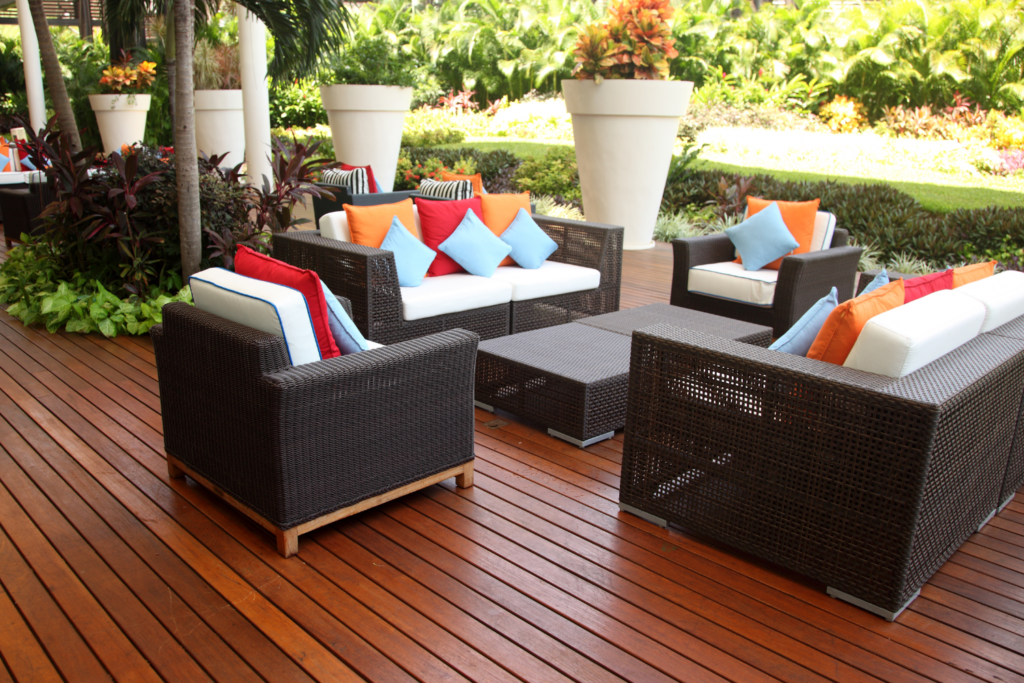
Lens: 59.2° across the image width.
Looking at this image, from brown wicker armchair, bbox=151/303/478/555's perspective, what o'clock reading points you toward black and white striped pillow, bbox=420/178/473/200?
The black and white striped pillow is roughly at 11 o'clock from the brown wicker armchair.

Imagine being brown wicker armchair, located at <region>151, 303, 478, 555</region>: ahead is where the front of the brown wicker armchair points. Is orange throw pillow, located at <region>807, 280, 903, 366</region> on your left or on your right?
on your right

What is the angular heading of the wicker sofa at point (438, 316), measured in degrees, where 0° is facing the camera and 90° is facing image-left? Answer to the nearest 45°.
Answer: approximately 315°

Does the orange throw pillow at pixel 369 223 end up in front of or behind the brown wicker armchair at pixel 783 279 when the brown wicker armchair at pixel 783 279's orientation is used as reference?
in front

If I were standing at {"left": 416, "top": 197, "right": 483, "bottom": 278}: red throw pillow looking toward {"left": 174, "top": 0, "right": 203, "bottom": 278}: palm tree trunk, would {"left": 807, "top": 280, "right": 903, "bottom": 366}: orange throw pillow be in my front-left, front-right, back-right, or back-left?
back-left

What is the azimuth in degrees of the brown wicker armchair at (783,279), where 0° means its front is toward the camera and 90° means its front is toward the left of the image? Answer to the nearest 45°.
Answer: approximately 45°

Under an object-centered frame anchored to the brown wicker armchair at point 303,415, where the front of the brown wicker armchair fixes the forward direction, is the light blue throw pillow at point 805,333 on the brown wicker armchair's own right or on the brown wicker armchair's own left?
on the brown wicker armchair's own right

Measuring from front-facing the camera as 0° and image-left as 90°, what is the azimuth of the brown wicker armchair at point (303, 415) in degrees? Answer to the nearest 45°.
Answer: approximately 225°

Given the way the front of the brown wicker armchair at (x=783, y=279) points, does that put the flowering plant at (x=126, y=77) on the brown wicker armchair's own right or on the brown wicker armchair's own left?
on the brown wicker armchair's own right

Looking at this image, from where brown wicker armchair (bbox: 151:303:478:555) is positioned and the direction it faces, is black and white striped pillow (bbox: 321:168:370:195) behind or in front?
in front

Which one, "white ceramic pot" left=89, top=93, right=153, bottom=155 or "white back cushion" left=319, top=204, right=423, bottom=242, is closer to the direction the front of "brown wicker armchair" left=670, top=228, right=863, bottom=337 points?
the white back cushion

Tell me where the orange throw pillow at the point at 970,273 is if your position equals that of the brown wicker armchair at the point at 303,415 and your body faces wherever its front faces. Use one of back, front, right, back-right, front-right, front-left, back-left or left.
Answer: front-right

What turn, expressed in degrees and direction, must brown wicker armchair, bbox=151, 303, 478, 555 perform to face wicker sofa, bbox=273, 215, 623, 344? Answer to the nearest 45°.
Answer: approximately 45° to its left

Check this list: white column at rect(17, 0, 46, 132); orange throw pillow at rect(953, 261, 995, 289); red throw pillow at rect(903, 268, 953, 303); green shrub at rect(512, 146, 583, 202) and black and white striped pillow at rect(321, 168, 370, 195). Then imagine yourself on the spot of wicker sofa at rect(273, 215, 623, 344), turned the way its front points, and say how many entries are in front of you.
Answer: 2
